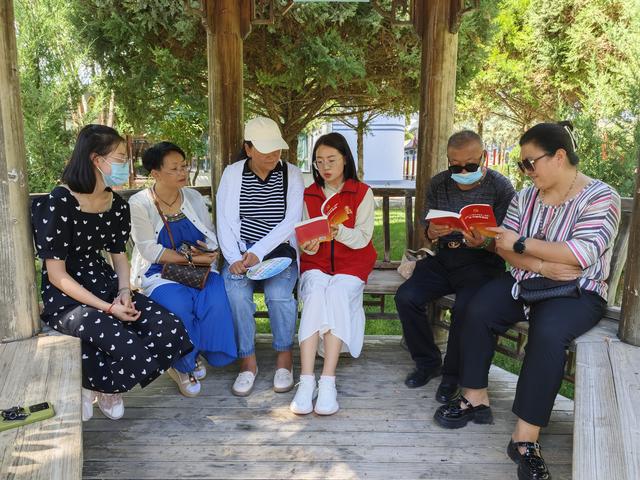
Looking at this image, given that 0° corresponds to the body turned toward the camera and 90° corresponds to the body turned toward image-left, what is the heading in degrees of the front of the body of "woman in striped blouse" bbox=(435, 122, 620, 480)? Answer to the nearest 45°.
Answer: approximately 45°

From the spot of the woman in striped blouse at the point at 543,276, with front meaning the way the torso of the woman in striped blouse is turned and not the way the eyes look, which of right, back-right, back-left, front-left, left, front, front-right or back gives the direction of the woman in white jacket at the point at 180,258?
front-right

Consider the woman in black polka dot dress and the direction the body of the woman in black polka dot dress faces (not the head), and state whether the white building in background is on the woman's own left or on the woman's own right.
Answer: on the woman's own left

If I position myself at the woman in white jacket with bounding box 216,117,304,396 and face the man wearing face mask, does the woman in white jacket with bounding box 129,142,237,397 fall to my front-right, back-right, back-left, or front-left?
back-right

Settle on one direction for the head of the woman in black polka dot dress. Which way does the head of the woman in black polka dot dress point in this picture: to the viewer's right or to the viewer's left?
to the viewer's right

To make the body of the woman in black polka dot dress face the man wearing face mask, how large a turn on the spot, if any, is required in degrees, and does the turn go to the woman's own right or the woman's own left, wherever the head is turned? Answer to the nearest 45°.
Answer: approximately 45° to the woman's own left
